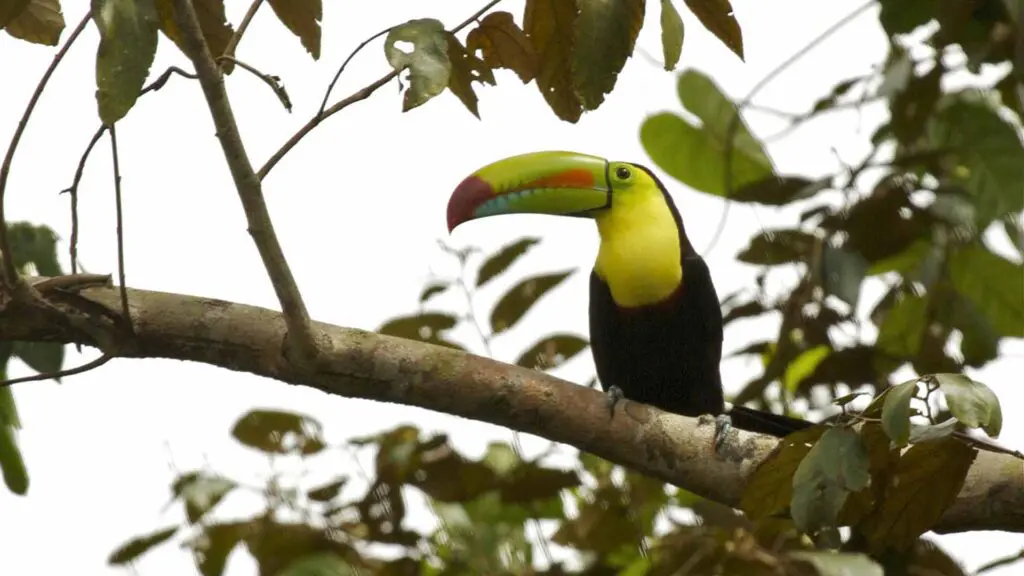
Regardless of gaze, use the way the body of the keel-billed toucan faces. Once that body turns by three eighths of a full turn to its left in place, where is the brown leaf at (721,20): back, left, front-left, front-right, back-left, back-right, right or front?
right

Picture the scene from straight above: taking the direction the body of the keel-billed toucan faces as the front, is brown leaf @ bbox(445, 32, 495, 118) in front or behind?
in front

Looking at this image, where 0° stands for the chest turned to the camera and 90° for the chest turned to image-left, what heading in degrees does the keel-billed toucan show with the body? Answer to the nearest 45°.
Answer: approximately 45°

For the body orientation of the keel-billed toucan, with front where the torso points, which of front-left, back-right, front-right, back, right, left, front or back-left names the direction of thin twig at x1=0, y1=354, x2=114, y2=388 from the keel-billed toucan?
front

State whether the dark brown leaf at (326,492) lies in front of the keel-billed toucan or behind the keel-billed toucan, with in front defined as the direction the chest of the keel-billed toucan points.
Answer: in front
